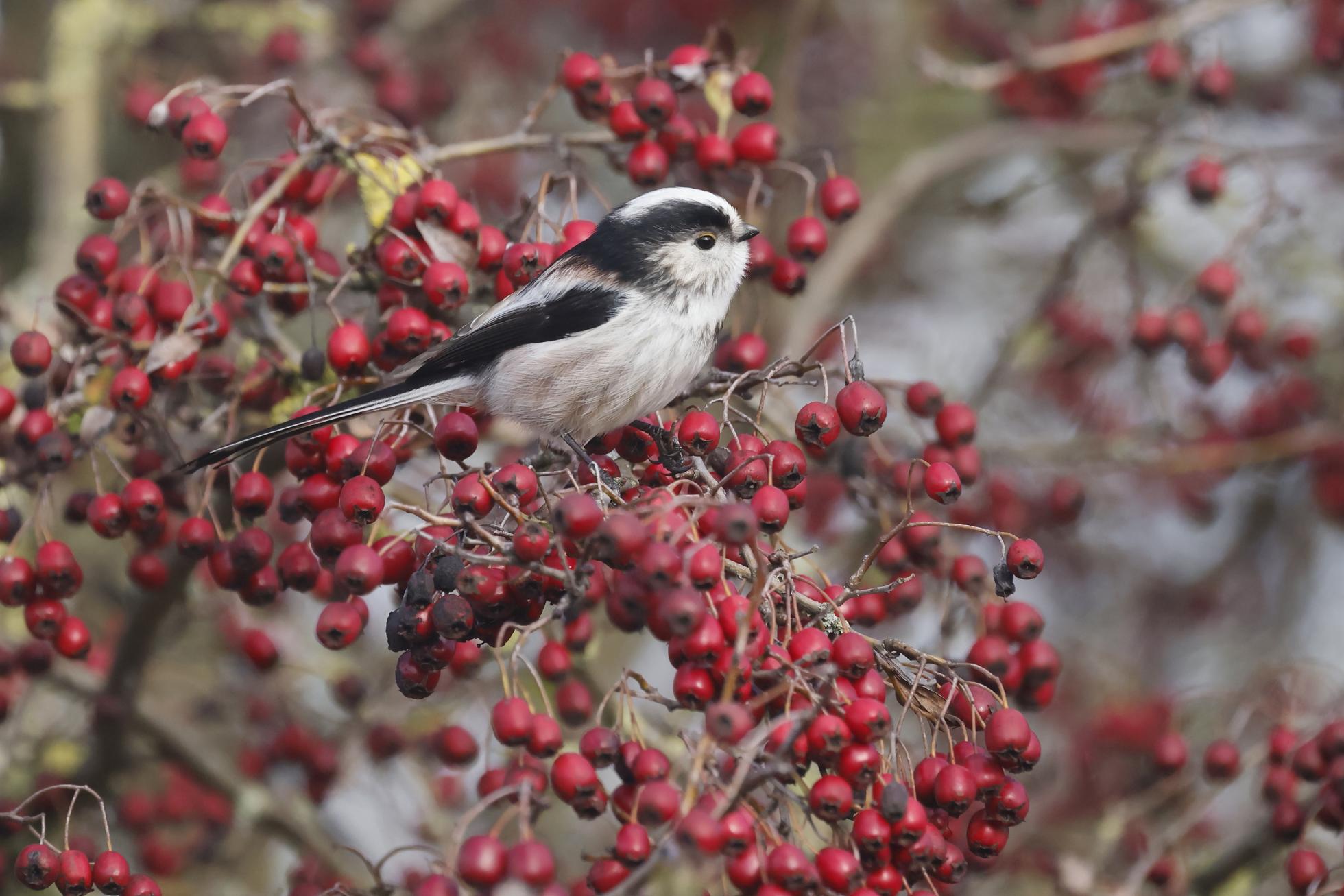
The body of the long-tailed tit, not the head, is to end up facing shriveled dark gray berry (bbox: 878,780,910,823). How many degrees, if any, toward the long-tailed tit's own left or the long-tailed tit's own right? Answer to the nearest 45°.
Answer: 0° — it already faces it

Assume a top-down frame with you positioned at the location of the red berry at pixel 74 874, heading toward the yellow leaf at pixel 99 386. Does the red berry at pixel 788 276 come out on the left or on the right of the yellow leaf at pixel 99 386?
right

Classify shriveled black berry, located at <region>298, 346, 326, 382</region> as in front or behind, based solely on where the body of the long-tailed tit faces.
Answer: behind

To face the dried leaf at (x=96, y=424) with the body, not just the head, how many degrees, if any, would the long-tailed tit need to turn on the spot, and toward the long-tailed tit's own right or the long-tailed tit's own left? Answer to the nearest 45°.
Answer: approximately 180°

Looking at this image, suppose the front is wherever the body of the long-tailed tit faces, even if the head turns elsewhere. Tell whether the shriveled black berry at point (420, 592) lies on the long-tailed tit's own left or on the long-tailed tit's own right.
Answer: on the long-tailed tit's own right

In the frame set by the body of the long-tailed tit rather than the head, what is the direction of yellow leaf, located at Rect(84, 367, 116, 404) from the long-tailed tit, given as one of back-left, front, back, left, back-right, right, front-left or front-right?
back

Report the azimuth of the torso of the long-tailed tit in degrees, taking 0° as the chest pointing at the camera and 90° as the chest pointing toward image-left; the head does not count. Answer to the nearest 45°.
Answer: approximately 270°
